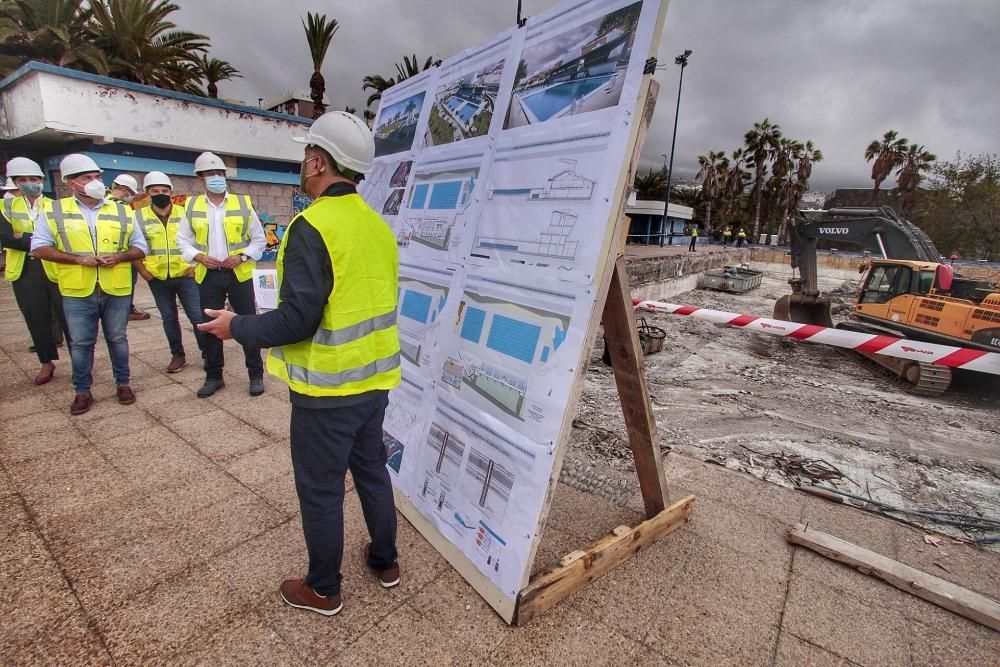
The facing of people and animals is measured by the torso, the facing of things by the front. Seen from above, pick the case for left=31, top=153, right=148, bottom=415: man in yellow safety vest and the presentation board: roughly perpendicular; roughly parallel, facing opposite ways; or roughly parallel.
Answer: roughly perpendicular

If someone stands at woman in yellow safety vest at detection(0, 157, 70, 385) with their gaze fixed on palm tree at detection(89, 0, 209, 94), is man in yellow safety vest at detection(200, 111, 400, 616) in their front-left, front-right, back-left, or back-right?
back-right

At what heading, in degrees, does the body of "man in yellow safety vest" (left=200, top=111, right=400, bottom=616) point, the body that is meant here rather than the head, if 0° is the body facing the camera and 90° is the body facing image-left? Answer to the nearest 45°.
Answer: approximately 135°

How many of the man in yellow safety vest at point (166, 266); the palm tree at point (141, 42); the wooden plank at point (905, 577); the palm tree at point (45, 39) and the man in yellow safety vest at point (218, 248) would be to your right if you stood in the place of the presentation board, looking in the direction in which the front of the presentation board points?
4

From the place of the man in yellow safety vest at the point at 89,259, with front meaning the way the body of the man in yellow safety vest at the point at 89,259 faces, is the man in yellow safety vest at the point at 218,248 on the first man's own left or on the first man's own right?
on the first man's own left

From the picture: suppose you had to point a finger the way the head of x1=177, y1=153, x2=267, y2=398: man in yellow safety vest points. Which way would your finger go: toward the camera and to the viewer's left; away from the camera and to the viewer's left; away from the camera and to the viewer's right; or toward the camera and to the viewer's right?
toward the camera and to the viewer's right

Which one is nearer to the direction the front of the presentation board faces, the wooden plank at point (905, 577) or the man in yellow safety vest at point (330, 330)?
the man in yellow safety vest
